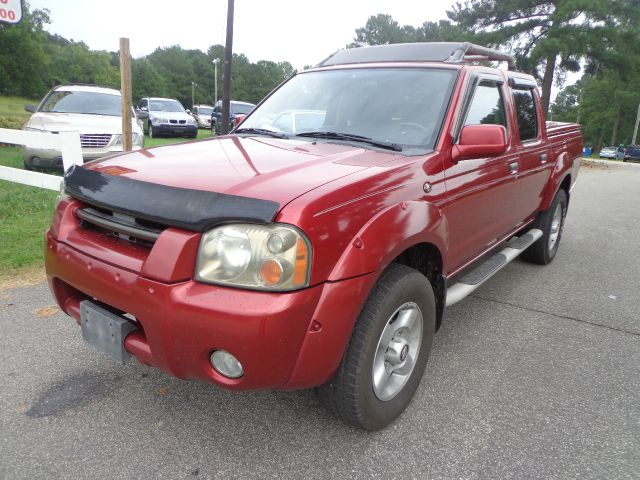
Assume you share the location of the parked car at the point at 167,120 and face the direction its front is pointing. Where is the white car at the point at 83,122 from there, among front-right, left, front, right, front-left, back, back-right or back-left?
front-right

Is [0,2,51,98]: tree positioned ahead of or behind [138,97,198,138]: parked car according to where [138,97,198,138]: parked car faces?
behind

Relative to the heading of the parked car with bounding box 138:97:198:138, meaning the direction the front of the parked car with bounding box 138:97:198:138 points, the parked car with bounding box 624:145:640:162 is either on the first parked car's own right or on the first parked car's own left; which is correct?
on the first parked car's own left

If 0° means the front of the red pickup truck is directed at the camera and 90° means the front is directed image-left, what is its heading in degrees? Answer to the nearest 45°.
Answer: approximately 45°

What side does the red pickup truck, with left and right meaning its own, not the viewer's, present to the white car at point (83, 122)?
right

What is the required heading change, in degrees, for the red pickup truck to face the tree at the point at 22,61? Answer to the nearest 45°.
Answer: approximately 90° to its right

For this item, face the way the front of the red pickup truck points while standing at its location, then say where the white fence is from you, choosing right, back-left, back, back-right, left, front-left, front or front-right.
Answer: right

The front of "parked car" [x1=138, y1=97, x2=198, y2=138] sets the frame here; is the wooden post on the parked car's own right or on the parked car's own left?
on the parked car's own right

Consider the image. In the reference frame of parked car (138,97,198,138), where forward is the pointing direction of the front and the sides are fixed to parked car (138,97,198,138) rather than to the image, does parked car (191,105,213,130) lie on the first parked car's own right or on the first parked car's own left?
on the first parked car's own left

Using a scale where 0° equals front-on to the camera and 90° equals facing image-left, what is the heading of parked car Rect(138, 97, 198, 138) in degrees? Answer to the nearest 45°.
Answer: approximately 315°
